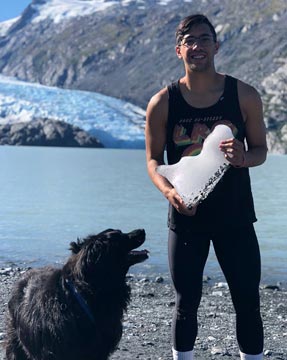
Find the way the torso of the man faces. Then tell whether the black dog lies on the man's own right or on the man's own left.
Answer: on the man's own right

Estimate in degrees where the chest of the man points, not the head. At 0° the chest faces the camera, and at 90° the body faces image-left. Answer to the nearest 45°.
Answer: approximately 0°
